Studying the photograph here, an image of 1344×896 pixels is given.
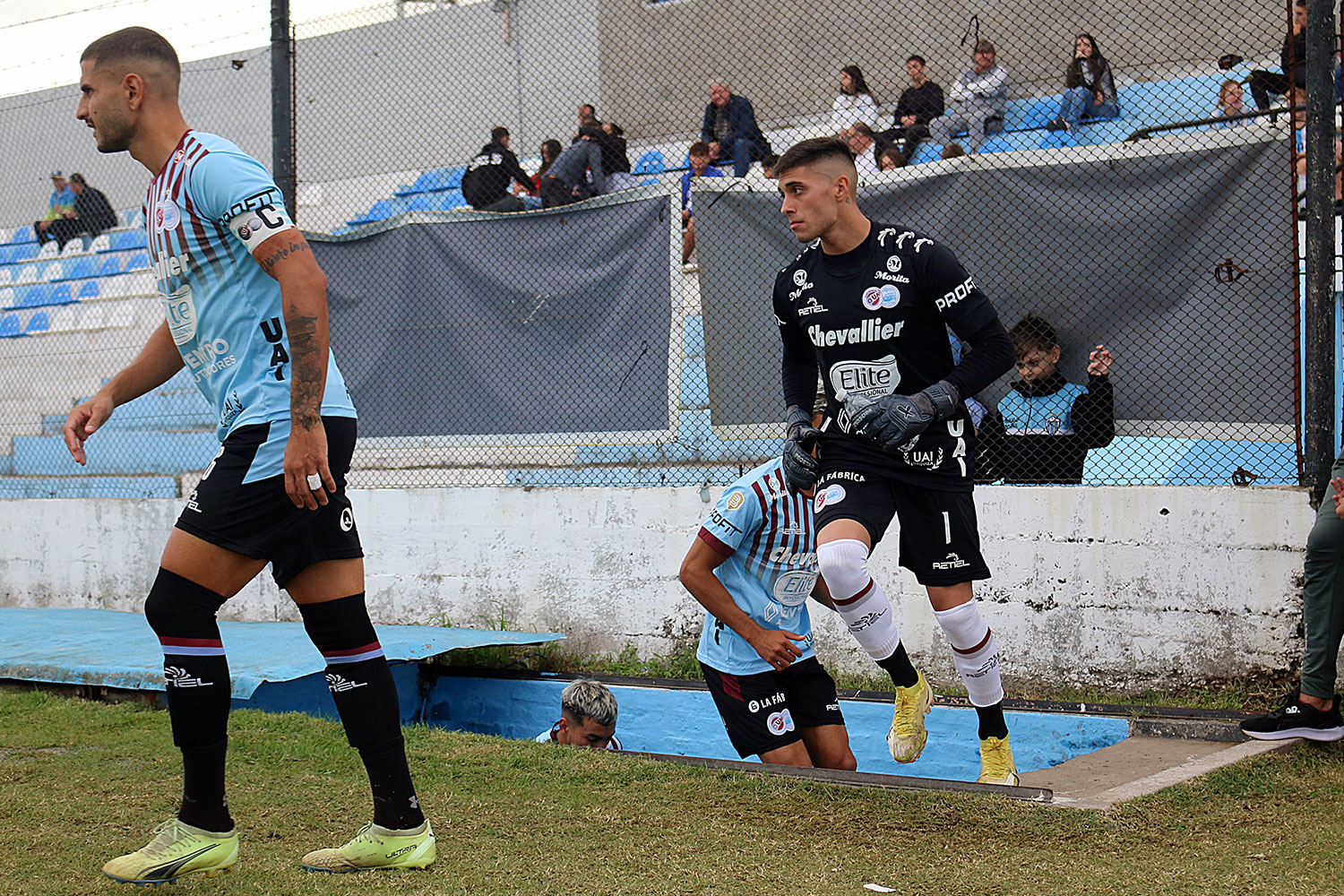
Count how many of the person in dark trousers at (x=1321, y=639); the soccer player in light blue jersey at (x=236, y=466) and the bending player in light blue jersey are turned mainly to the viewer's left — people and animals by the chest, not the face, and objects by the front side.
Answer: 2

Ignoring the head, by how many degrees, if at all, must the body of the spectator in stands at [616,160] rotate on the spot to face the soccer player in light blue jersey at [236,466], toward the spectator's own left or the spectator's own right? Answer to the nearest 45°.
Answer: approximately 45° to the spectator's own left

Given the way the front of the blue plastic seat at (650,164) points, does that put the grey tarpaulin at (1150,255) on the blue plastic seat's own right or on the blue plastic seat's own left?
on the blue plastic seat's own left

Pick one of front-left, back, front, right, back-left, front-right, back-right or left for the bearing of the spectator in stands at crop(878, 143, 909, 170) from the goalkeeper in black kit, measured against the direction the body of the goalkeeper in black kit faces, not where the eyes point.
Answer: back-right

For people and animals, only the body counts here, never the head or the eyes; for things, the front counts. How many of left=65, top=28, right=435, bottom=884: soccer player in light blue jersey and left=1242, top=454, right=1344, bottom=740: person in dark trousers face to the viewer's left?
2

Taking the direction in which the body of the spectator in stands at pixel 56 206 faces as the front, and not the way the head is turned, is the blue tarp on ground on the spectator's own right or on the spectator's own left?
on the spectator's own left

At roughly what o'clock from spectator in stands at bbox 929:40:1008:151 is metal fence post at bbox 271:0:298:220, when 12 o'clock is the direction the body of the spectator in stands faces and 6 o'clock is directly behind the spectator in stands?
The metal fence post is roughly at 1 o'clock from the spectator in stands.

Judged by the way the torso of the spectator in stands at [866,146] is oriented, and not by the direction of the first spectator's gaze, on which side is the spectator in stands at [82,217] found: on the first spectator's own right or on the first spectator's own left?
on the first spectator's own right

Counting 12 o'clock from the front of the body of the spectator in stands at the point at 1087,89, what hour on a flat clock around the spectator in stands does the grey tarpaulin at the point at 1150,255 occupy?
The grey tarpaulin is roughly at 10 o'clock from the spectator in stands.

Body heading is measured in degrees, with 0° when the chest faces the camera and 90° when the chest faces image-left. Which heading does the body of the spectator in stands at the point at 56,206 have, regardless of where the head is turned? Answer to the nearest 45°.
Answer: approximately 45°

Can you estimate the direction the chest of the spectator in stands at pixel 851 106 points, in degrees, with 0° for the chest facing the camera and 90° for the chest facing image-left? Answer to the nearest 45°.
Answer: approximately 45°

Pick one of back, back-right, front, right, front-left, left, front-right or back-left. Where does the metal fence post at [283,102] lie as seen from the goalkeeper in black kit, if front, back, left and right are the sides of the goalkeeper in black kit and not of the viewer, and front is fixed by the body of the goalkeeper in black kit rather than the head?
right

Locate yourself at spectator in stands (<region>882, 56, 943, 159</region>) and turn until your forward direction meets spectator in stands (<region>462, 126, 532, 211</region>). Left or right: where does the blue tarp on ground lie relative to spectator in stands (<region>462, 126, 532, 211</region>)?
left

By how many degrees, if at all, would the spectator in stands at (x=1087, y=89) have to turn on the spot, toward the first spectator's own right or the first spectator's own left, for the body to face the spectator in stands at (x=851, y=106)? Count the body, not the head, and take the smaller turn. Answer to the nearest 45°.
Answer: approximately 90° to the first spectator's own right
